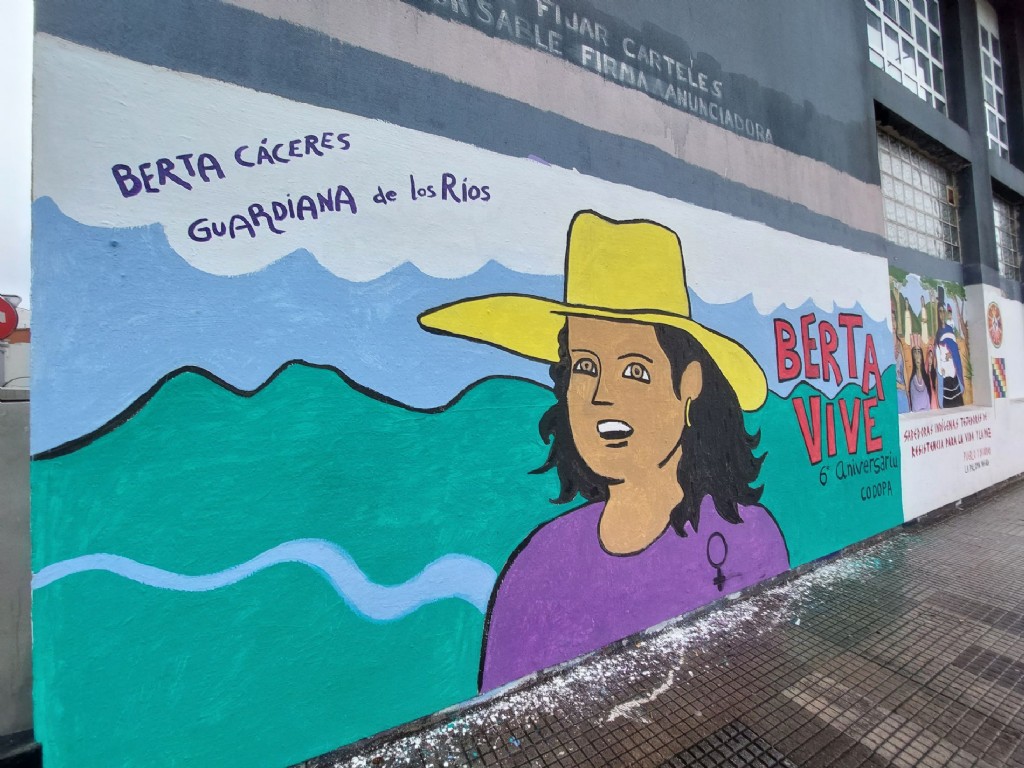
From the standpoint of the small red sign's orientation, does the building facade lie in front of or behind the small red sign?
in front

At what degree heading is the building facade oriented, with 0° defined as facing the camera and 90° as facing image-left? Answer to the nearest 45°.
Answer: approximately 315°

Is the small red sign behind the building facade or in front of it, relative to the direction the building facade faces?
behind

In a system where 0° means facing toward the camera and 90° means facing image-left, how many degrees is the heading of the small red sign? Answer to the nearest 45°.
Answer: approximately 0°
